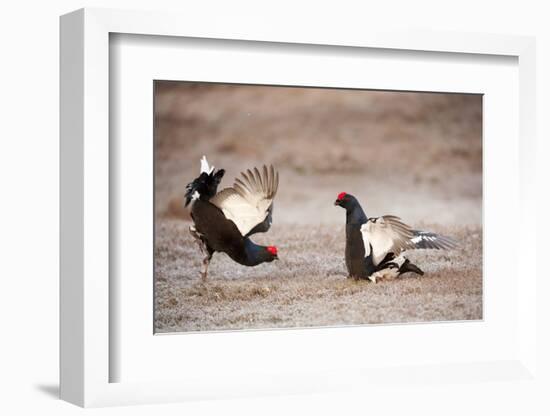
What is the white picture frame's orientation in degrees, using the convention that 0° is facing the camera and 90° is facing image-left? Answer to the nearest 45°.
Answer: approximately 315°
